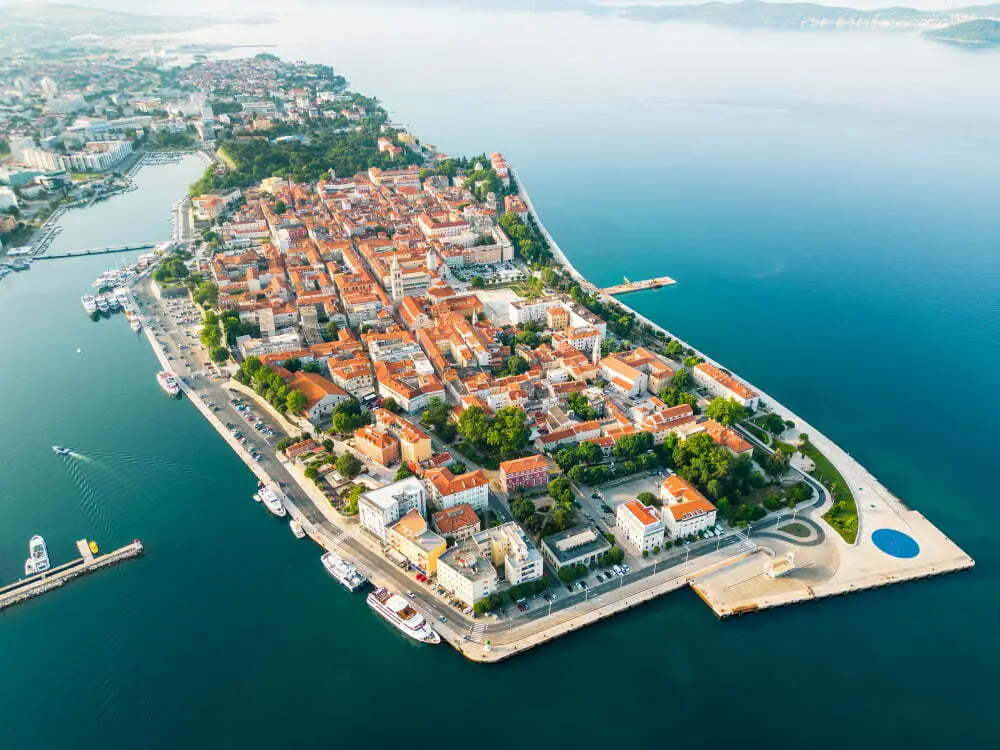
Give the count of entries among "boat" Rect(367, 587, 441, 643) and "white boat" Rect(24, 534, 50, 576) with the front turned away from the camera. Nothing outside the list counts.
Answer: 1

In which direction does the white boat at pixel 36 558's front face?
away from the camera

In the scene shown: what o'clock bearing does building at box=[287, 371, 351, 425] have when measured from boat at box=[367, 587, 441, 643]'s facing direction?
The building is roughly at 7 o'clock from the boat.

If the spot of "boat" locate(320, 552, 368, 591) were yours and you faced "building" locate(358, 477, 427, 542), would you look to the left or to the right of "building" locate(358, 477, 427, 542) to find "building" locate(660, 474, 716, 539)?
right

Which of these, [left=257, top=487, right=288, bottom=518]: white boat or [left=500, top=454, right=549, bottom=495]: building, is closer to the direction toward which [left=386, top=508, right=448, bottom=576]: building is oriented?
the white boat

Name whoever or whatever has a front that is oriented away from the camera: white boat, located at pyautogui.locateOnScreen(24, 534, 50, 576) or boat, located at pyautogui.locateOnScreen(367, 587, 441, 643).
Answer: the white boat

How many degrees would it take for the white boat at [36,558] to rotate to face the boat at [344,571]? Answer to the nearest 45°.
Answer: approximately 135° to its right

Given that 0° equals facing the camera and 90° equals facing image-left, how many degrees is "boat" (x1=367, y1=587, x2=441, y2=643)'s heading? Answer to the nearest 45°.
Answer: approximately 315°

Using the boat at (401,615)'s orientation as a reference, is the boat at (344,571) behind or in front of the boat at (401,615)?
behind

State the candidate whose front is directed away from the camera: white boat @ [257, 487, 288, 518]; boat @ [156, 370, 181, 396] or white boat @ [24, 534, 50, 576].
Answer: white boat @ [24, 534, 50, 576]

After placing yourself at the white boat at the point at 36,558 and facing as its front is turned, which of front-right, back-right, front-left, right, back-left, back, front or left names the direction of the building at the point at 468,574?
back-right

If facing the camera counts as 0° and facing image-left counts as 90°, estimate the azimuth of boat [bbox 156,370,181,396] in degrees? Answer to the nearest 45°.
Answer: approximately 315°

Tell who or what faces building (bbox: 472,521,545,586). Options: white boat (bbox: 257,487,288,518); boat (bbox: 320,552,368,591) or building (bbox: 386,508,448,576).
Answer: the white boat
